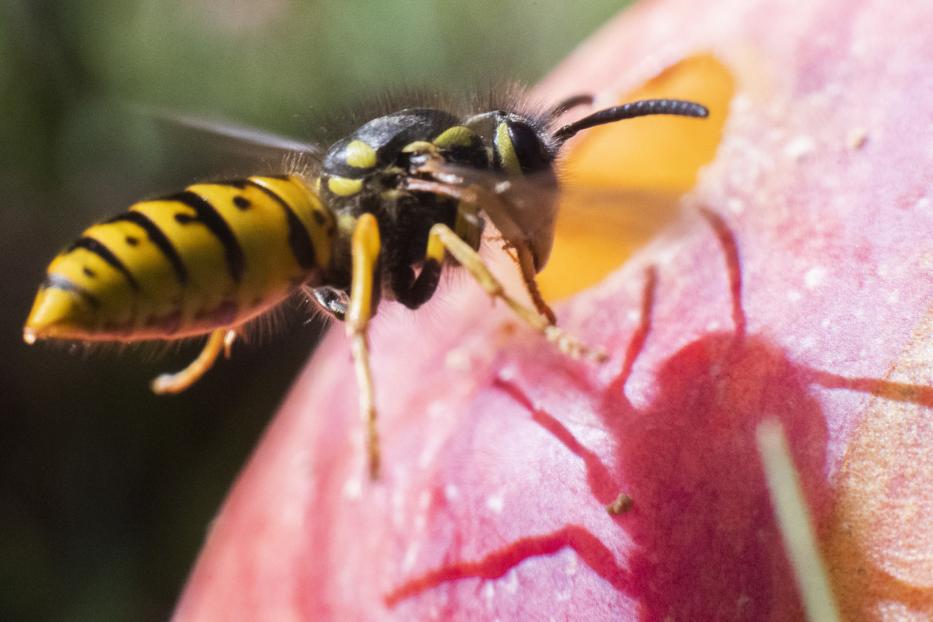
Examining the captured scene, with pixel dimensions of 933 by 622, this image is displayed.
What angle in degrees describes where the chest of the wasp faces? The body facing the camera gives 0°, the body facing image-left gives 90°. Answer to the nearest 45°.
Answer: approximately 270°
